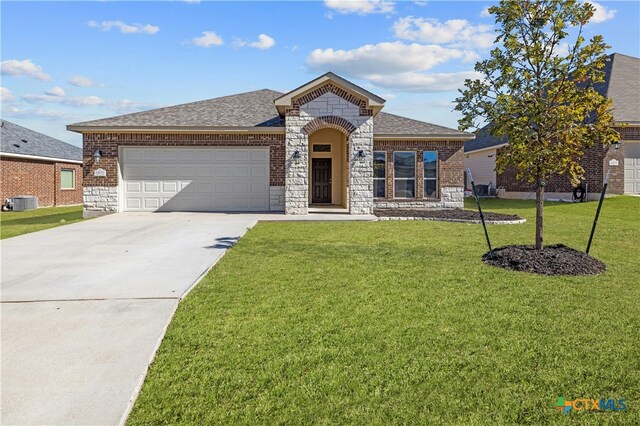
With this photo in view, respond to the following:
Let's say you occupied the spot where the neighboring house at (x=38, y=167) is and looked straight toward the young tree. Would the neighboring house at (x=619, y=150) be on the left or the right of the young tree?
left

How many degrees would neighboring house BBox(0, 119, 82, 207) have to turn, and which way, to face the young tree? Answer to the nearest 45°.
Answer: approximately 45° to its left

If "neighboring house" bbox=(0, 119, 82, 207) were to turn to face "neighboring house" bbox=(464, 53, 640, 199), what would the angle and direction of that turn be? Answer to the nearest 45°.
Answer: approximately 90° to its left

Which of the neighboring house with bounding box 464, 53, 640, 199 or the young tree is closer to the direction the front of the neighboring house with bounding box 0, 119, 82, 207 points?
the young tree

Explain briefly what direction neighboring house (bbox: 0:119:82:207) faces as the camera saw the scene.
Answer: facing the viewer and to the left of the viewer
